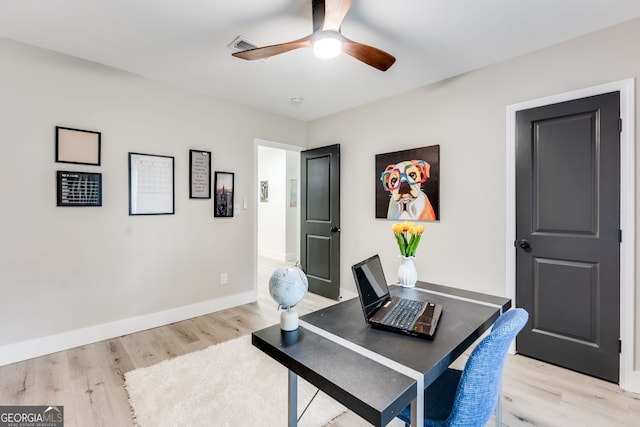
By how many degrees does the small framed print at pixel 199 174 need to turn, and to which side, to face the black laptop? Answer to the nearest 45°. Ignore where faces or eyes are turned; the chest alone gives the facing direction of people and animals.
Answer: approximately 45° to its right

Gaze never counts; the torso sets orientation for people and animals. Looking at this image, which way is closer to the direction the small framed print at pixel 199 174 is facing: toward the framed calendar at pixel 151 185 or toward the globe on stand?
the globe on stand

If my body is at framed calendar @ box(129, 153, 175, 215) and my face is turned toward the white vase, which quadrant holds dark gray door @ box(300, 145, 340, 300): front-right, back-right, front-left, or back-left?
front-left

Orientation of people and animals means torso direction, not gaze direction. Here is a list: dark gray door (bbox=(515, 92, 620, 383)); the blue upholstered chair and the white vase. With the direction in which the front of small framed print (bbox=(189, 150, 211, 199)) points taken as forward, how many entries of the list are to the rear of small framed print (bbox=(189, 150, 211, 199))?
0

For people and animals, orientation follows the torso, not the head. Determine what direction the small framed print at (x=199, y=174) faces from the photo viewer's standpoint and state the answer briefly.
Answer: facing the viewer and to the right of the viewer

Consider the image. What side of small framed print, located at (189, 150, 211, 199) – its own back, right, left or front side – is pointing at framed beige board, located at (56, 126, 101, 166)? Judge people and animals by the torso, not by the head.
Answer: right

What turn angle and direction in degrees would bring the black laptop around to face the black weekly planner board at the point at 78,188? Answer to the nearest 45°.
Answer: approximately 135° to its right

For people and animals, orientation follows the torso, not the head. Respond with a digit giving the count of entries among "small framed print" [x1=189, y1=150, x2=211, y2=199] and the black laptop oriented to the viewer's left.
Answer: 0

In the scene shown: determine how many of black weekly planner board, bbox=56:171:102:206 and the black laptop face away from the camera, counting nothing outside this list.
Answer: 0

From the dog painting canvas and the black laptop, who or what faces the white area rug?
the dog painting canvas

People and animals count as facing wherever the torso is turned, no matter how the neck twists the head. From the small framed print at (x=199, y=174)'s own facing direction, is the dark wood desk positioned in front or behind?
in front

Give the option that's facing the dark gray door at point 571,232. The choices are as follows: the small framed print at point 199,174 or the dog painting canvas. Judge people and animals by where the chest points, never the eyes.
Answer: the small framed print

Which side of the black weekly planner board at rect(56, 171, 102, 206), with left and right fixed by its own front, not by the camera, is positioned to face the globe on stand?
front

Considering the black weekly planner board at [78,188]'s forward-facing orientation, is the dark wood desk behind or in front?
in front

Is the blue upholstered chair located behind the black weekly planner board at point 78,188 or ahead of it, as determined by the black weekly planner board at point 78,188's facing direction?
ahead

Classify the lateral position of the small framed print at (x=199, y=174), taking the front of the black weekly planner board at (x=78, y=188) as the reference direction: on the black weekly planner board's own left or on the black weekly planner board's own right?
on the black weekly planner board's own left

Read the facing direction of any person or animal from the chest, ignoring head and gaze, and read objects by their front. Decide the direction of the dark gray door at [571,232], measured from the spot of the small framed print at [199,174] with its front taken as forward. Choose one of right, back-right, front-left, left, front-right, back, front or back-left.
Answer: front

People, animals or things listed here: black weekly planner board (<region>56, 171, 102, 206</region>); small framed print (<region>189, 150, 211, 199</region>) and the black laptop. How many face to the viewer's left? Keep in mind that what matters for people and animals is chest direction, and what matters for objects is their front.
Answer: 0
